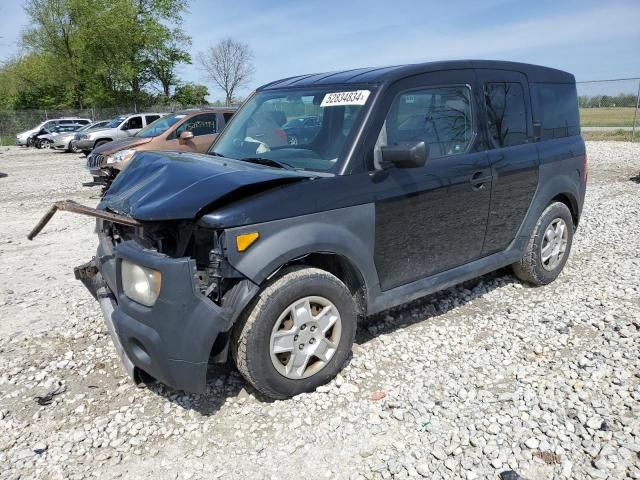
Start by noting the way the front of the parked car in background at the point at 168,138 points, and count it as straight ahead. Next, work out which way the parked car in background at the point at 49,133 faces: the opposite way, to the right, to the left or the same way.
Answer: the same way

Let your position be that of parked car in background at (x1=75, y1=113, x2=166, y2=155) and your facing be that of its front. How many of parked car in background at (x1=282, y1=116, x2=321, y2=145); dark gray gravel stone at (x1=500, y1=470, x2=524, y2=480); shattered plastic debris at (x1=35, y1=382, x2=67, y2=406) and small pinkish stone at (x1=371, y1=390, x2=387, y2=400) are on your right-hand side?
0

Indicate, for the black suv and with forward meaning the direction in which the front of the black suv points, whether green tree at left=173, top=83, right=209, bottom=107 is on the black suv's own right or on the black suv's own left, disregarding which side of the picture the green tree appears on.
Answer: on the black suv's own right

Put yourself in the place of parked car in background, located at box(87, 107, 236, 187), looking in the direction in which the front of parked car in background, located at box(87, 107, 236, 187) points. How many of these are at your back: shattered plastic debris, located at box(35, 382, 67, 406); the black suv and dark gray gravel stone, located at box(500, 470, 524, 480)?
0

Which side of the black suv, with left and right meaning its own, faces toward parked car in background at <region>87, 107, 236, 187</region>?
right

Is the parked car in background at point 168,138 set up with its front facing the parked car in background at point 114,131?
no

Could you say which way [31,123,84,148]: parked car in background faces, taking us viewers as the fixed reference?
facing the viewer and to the left of the viewer

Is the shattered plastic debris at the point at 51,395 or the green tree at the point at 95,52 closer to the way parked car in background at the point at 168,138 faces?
the shattered plastic debris

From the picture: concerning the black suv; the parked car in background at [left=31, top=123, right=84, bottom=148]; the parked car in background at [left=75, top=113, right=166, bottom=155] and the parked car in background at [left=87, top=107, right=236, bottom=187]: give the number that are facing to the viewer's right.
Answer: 0

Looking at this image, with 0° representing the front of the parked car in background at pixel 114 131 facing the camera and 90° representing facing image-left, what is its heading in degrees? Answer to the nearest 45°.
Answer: approximately 45°

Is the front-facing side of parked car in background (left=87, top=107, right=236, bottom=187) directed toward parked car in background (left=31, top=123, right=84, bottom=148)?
no

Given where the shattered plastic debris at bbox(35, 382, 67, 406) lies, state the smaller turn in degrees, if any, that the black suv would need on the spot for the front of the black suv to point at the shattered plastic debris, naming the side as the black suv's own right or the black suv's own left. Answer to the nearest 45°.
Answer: approximately 45° to the black suv's own right

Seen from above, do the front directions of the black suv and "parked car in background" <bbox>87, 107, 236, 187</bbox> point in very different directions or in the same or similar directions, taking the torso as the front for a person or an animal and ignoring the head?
same or similar directions

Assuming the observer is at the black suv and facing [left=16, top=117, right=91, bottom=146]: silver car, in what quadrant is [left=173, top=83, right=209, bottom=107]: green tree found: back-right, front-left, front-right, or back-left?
front-right

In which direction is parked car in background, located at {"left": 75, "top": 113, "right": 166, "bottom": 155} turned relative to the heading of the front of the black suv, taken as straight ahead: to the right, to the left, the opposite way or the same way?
the same way

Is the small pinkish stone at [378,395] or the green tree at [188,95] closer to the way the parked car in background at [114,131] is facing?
the small pinkish stone
